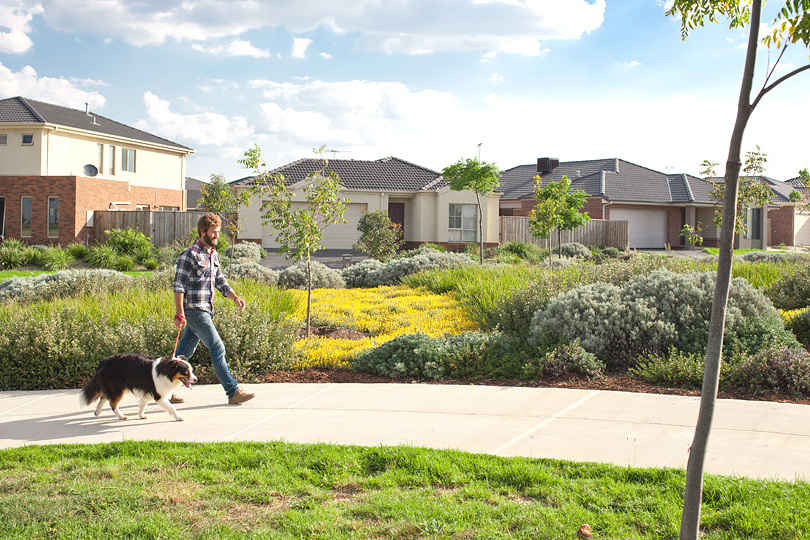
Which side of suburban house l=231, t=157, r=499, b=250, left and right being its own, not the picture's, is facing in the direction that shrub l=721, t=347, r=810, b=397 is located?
front

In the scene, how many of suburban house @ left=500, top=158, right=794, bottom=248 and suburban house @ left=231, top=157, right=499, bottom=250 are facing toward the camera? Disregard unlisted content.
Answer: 2

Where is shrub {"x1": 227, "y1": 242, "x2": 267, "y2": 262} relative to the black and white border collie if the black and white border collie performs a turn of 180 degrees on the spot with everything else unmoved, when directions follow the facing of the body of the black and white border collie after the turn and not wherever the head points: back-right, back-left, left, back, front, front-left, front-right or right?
right

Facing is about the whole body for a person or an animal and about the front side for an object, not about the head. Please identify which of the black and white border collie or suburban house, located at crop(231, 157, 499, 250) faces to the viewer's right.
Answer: the black and white border collie

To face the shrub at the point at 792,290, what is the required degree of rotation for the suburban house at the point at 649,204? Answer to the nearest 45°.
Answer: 0° — it already faces it

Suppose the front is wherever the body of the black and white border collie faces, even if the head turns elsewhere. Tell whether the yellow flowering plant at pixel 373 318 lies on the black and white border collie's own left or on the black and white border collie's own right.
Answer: on the black and white border collie's own left

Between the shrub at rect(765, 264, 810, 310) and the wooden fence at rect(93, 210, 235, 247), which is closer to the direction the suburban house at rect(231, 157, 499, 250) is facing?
the shrub

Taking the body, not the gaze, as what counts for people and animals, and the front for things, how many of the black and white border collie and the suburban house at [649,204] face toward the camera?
1

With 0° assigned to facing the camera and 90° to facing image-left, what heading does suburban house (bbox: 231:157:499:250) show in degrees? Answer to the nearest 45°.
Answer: approximately 0°

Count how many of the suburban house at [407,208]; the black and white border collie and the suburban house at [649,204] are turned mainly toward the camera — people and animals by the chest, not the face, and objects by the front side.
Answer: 2

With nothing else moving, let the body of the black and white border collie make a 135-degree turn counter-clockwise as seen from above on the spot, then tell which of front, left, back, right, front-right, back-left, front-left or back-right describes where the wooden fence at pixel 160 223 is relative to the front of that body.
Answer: front-right

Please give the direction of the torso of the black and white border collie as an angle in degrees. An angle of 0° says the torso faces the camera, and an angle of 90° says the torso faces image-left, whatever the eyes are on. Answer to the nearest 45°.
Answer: approximately 270°

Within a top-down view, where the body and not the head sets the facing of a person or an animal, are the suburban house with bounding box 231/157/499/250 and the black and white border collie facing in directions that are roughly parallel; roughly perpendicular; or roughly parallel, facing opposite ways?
roughly perpendicular
